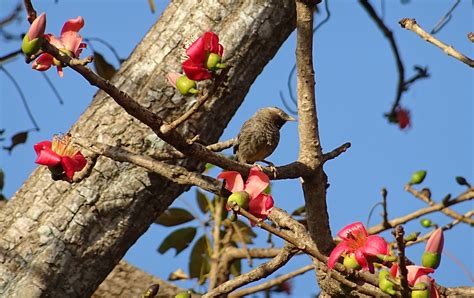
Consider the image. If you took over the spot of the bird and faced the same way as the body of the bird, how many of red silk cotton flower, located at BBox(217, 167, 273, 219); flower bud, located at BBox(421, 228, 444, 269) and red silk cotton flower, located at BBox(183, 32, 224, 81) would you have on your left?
0

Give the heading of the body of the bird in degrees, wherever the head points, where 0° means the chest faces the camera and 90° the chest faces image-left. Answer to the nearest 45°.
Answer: approximately 270°
